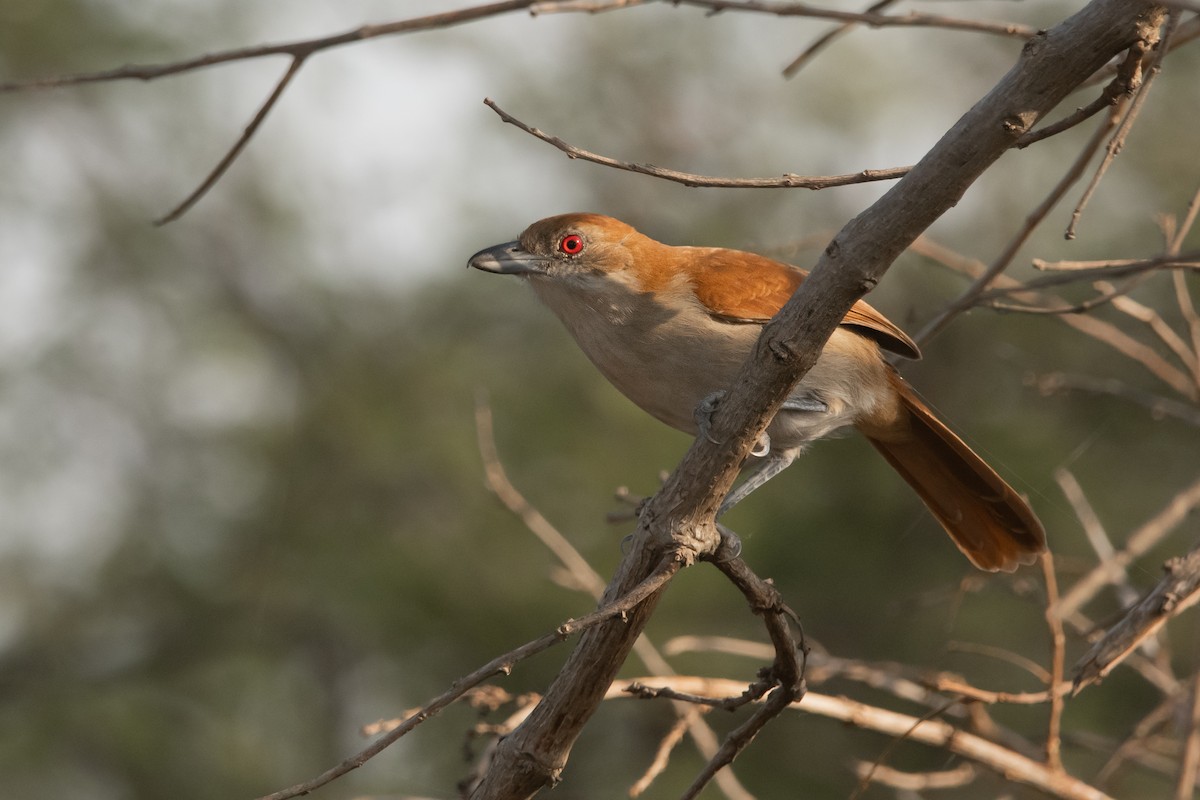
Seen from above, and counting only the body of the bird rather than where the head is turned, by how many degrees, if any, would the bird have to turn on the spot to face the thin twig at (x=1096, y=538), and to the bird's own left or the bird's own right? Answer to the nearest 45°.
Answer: approximately 180°

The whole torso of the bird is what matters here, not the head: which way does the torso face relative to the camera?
to the viewer's left

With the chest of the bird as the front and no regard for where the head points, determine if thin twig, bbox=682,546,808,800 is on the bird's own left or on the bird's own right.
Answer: on the bird's own left

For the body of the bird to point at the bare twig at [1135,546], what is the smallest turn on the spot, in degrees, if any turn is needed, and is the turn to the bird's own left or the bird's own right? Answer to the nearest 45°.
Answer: approximately 180°
